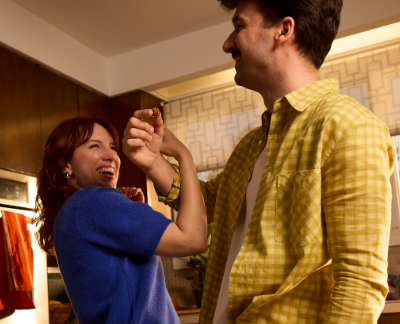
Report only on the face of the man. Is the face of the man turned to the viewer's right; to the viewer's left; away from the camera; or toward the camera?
to the viewer's left

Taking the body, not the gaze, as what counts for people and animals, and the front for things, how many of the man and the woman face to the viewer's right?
1

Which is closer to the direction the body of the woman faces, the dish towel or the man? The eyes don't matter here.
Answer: the man

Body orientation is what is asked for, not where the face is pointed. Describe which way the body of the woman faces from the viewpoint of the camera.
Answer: to the viewer's right

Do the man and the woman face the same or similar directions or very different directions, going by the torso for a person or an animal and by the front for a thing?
very different directions

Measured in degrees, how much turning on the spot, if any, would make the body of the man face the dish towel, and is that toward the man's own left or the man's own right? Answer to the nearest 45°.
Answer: approximately 90° to the man's own right

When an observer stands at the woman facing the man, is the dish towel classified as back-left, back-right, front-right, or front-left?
back-left

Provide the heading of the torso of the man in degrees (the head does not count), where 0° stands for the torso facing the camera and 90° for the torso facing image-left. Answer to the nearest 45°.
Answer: approximately 45°

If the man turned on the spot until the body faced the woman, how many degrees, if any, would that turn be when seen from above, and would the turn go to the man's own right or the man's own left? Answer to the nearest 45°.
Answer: approximately 90° to the man's own right

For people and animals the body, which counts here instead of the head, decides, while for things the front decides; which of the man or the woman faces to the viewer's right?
the woman
